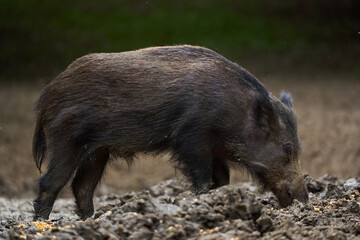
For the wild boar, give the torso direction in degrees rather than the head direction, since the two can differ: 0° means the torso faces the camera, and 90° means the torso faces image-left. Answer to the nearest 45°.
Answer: approximately 270°
